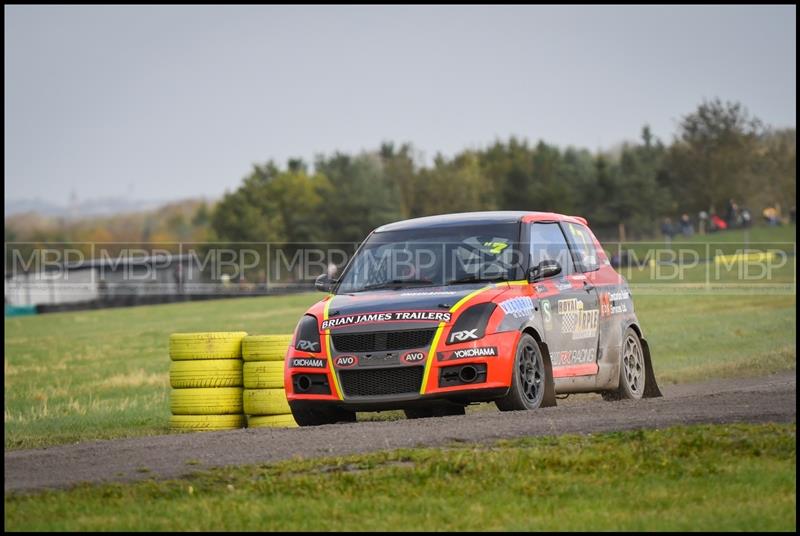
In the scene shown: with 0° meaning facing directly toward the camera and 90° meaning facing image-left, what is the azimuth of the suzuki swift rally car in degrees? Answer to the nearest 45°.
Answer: approximately 45°

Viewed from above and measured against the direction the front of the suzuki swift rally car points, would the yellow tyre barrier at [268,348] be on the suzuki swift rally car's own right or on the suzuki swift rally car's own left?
on the suzuki swift rally car's own right

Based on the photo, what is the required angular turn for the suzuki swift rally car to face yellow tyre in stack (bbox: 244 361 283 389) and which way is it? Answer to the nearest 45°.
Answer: approximately 90° to its right

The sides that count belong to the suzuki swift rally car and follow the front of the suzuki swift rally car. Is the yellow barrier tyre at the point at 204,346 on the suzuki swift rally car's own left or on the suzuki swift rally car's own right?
on the suzuki swift rally car's own right
